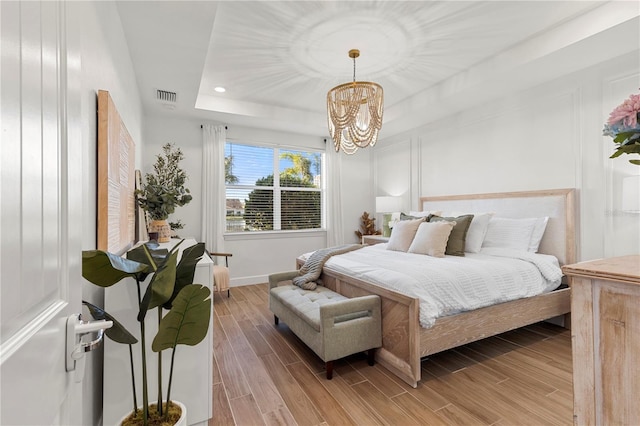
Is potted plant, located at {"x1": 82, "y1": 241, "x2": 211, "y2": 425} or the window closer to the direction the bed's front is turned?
the potted plant

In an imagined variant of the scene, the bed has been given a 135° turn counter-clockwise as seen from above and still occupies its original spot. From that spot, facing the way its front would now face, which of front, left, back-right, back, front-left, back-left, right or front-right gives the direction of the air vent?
back

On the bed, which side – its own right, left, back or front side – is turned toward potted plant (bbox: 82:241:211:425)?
front

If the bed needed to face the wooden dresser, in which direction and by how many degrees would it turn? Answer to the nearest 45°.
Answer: approximately 45° to its left

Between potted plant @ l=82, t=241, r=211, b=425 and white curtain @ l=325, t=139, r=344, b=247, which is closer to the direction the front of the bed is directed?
the potted plant

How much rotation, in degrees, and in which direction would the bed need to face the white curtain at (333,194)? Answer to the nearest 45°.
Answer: approximately 90° to its right

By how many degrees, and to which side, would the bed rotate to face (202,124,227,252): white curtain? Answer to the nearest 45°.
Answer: approximately 45° to its right

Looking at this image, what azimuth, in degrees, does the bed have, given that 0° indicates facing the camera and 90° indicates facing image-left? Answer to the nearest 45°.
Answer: approximately 45°

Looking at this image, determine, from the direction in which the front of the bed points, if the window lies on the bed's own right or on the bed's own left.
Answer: on the bed's own right

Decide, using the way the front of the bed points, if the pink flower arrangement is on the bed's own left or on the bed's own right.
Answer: on the bed's own left
